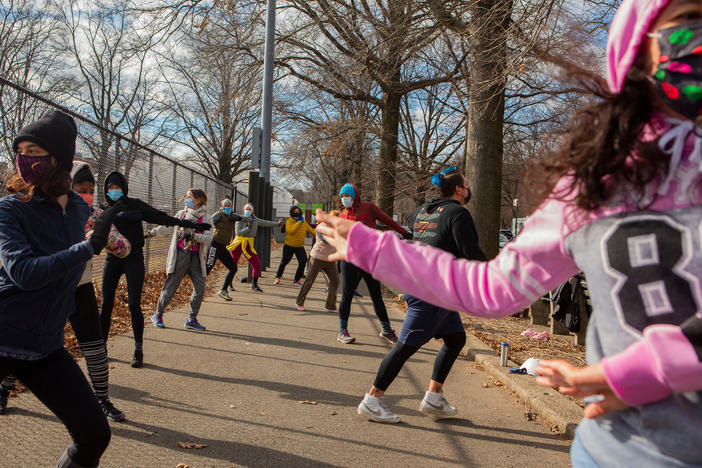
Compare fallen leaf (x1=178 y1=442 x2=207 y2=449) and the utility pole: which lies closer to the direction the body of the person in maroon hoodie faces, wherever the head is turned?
the fallen leaf

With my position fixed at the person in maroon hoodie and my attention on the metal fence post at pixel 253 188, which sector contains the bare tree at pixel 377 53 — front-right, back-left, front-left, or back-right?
front-right

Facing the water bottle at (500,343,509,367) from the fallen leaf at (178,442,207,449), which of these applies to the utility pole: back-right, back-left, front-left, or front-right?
front-left

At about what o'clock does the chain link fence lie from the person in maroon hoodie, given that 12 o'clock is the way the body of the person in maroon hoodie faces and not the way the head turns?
The chain link fence is roughly at 4 o'clock from the person in maroon hoodie.

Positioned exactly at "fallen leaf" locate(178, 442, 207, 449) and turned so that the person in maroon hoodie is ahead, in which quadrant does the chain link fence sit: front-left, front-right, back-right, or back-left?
front-left

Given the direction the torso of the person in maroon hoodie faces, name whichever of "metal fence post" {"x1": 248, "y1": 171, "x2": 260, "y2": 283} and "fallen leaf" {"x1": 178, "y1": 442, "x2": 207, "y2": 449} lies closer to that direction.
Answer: the fallen leaf

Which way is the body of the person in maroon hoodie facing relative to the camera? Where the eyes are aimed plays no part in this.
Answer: toward the camera

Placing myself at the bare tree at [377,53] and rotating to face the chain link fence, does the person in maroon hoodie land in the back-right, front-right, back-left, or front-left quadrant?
front-left

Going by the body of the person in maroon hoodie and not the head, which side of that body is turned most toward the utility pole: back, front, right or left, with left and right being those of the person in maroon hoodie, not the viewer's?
back

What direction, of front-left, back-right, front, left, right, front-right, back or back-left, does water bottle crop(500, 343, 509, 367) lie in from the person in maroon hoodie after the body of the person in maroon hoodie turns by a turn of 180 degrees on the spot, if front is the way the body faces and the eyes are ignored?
back-right

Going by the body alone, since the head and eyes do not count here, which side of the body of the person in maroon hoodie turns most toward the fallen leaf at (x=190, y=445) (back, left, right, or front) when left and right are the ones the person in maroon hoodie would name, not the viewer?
front

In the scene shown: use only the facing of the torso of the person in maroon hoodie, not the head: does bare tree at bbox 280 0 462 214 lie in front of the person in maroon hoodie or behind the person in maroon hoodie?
behind

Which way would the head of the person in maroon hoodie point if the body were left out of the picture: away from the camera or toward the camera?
toward the camera

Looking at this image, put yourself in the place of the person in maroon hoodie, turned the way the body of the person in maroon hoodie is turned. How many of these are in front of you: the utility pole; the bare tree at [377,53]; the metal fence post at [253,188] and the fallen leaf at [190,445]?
1

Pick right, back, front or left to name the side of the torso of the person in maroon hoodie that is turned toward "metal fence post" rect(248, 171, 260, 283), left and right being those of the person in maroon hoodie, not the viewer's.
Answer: back
